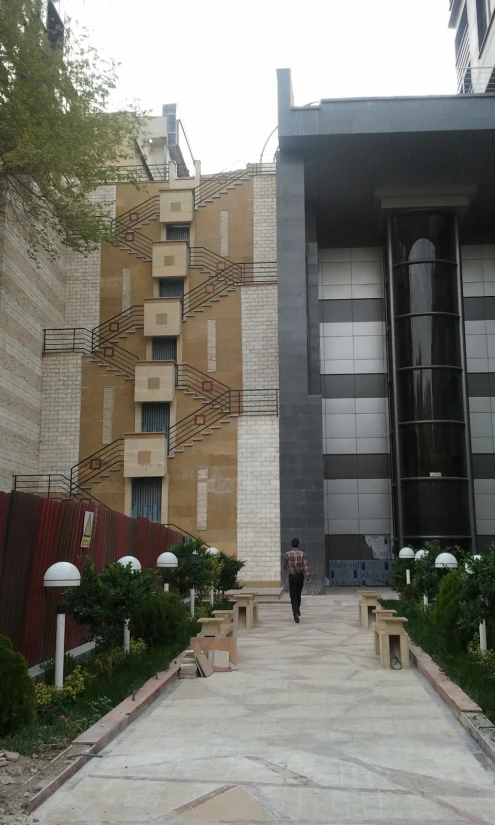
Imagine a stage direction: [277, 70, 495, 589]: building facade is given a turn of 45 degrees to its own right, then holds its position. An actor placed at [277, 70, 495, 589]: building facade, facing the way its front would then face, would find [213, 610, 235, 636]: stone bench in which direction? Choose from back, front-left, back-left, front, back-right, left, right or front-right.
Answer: front-left

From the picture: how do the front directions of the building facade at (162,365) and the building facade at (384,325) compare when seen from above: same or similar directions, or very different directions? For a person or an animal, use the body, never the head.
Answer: same or similar directions

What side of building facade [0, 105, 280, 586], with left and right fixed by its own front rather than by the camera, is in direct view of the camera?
front

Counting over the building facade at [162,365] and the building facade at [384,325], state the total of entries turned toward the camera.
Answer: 2

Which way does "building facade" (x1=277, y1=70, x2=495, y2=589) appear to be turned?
toward the camera

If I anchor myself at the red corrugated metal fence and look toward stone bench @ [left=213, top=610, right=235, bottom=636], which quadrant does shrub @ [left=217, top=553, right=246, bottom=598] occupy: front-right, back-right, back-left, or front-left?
front-left

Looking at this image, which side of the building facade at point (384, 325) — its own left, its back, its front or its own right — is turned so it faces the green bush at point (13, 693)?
front

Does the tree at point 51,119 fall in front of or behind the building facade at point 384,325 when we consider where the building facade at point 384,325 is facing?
in front

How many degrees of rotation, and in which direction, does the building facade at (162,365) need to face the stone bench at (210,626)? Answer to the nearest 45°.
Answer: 0° — it already faces it

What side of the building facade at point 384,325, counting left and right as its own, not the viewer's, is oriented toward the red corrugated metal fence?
front

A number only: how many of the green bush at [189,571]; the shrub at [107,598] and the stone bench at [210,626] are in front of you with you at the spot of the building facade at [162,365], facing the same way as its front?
3

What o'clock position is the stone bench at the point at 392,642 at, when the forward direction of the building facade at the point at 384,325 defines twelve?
The stone bench is roughly at 12 o'clock from the building facade.

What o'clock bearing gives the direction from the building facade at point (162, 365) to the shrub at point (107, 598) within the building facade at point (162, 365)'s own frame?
The shrub is roughly at 12 o'clock from the building facade.

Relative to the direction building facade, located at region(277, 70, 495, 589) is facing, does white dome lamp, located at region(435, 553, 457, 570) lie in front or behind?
in front
